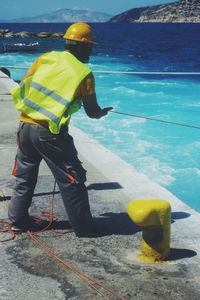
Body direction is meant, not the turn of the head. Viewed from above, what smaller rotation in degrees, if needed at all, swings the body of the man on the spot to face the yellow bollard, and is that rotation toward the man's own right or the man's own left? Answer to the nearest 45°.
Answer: approximately 90° to the man's own right

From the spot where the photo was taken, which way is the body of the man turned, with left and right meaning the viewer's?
facing away from the viewer and to the right of the viewer

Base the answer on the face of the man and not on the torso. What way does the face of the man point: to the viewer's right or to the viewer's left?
to the viewer's right
